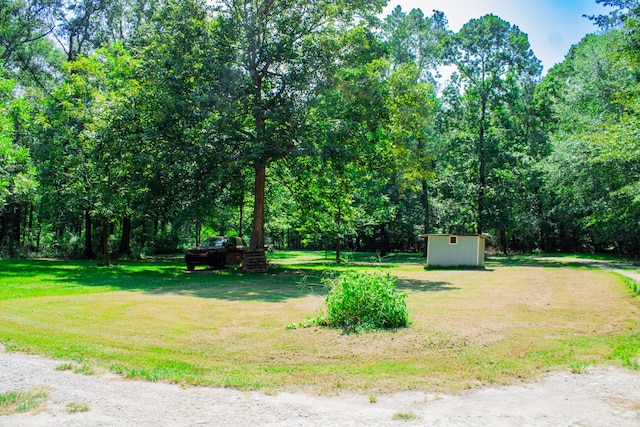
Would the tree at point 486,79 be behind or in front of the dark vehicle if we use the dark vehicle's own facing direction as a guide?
behind

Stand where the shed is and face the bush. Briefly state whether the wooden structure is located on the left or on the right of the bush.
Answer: right

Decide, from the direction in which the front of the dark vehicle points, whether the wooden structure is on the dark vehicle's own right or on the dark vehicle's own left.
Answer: on the dark vehicle's own left

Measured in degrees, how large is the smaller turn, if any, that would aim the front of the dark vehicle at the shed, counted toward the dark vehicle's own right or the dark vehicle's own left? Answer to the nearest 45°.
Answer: approximately 135° to the dark vehicle's own left

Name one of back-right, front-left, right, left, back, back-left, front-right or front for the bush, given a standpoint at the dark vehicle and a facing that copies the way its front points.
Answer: front-left

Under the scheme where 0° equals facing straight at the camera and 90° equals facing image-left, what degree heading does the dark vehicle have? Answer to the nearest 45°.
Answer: approximately 45°
